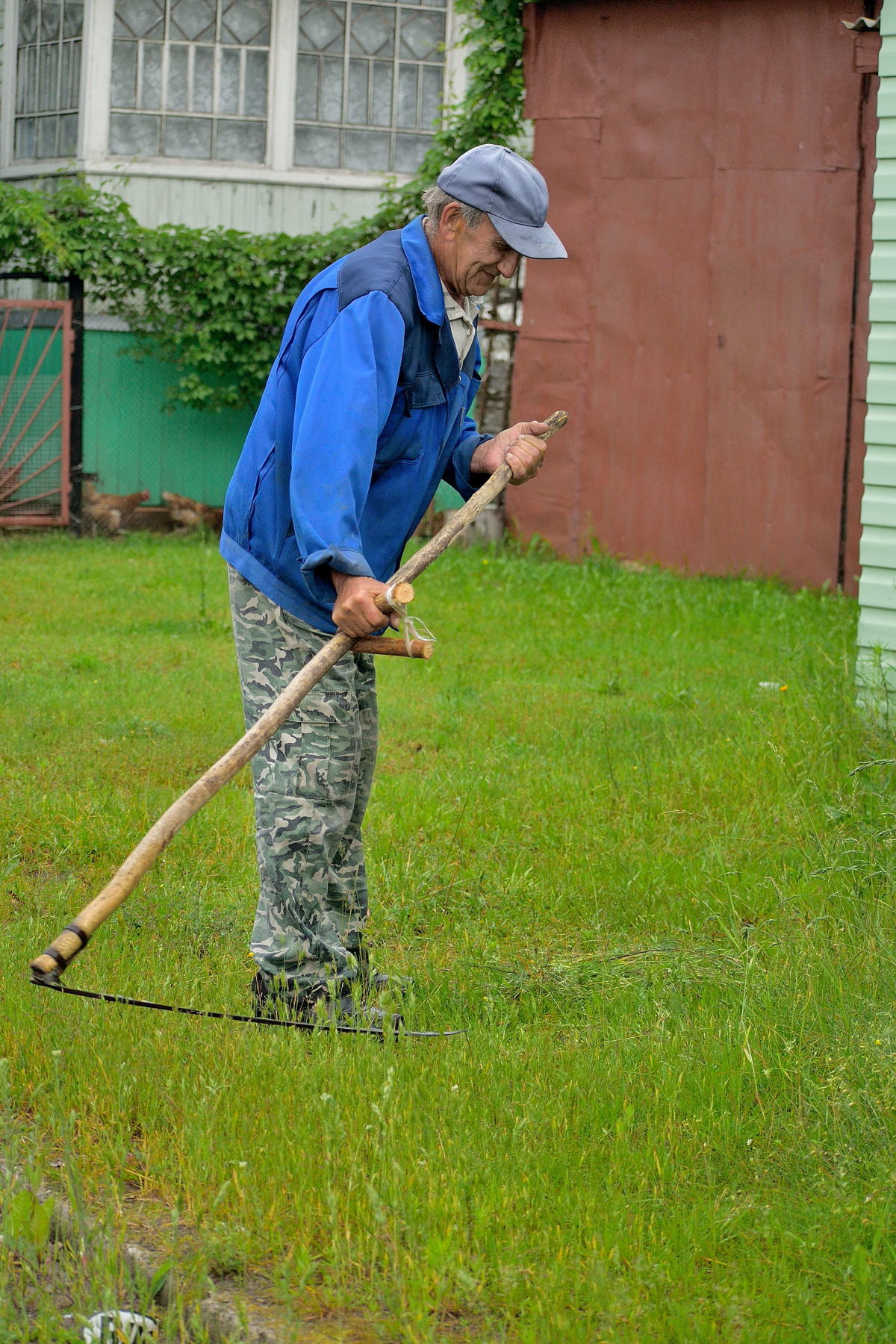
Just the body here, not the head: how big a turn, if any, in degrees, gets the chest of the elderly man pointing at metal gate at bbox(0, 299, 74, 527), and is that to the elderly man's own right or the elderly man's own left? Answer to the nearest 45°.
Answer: approximately 90° to the elderly man's own left

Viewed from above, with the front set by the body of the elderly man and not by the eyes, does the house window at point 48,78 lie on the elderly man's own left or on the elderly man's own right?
on the elderly man's own left

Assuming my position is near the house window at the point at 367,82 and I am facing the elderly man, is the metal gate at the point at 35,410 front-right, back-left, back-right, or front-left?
front-right

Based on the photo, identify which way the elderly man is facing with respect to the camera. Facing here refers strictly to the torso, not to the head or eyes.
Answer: to the viewer's right

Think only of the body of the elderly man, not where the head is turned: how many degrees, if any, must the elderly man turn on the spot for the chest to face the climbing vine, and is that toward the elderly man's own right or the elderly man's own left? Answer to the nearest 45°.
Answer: approximately 90° to the elderly man's own left
